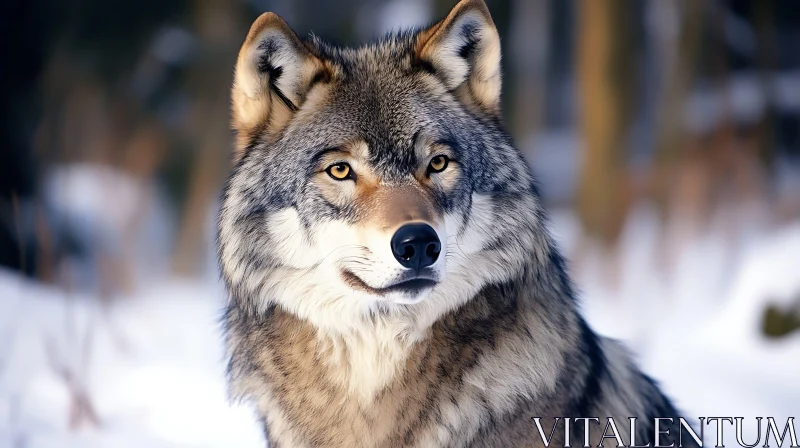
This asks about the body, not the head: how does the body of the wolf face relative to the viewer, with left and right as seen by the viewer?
facing the viewer and to the left of the viewer
